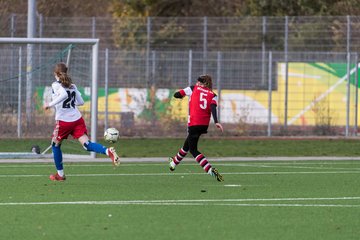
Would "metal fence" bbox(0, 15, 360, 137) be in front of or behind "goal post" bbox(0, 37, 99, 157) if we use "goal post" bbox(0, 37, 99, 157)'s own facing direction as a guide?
behind
